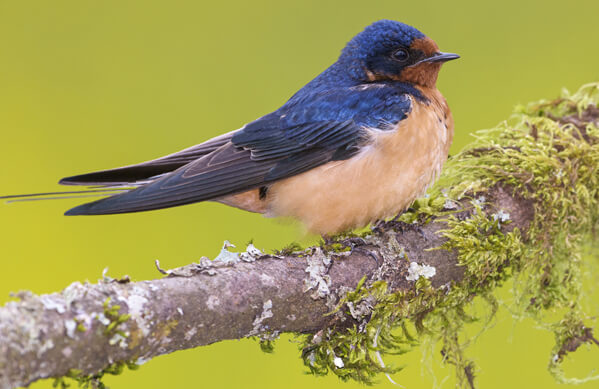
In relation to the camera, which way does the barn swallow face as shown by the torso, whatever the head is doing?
to the viewer's right

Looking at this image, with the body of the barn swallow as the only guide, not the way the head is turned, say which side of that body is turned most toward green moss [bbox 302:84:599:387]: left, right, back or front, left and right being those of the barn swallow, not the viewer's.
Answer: front
